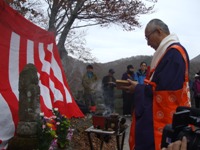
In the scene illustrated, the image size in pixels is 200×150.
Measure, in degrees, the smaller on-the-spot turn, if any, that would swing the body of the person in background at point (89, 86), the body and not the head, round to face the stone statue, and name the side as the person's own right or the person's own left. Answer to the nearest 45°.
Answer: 0° — they already face it

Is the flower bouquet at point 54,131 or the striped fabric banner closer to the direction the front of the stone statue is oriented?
the flower bouquet

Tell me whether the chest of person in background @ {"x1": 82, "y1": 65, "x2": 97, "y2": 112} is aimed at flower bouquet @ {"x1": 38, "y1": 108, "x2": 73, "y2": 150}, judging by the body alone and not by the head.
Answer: yes

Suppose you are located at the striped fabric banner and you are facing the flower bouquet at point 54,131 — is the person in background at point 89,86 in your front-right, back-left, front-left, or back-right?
back-left

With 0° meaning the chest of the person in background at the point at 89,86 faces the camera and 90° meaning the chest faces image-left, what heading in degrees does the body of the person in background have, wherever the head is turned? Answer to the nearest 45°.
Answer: approximately 0°

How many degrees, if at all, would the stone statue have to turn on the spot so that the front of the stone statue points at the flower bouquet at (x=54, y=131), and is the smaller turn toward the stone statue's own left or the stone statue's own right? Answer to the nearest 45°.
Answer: approximately 45° to the stone statue's own left
